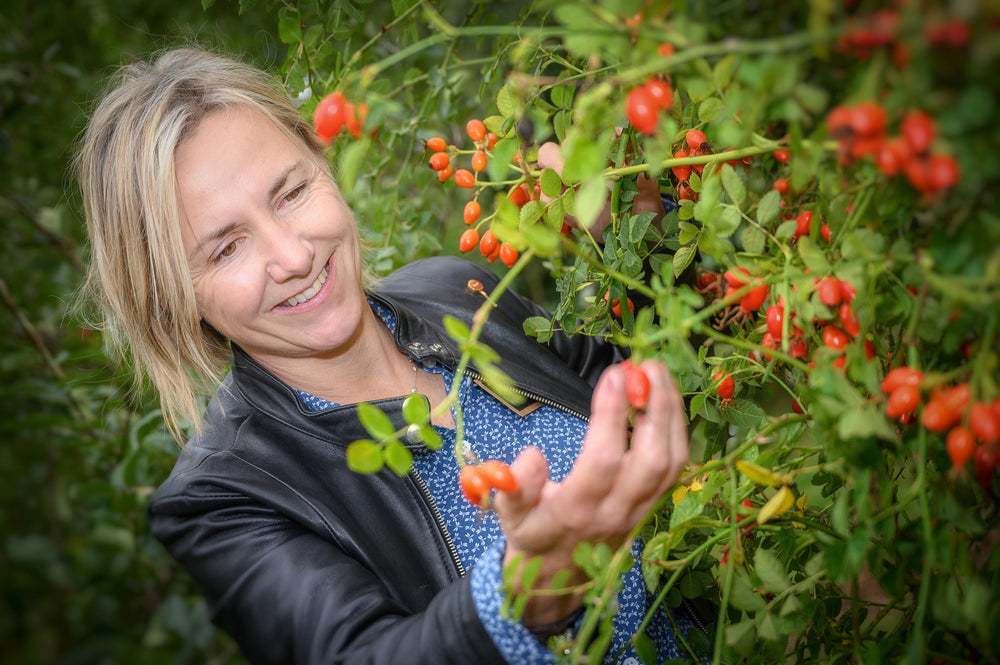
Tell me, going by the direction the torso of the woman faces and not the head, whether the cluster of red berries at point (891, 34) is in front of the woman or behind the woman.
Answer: in front

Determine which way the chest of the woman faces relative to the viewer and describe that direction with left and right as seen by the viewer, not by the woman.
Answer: facing the viewer and to the right of the viewer

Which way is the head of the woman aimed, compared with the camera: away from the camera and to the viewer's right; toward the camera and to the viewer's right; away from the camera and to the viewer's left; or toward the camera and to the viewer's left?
toward the camera and to the viewer's right

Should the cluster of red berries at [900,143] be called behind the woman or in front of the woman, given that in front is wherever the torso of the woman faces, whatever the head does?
in front
